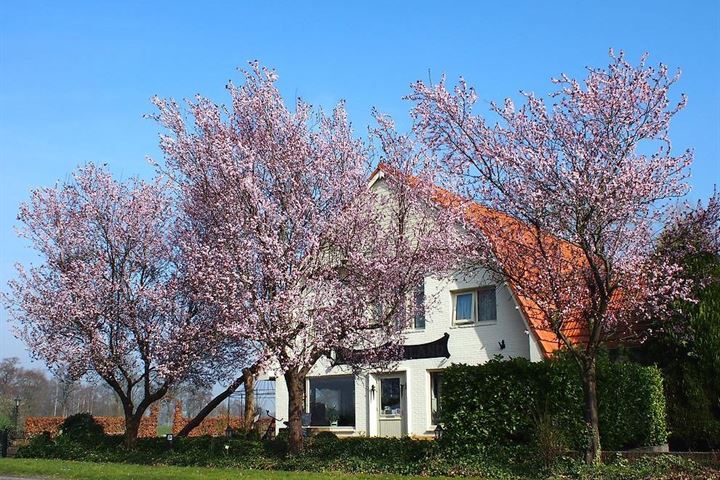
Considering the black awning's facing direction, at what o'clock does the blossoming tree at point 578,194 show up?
The blossoming tree is roughly at 10 o'clock from the black awning.

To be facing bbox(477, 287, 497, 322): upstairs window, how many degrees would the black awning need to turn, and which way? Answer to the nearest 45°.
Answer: approximately 90° to its left

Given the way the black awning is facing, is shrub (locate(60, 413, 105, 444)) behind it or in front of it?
in front

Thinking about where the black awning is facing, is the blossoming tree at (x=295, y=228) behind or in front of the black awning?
in front

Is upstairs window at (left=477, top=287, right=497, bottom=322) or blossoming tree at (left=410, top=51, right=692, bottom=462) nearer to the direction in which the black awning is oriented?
the blossoming tree

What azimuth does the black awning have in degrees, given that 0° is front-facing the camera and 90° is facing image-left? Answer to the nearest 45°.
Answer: approximately 45°

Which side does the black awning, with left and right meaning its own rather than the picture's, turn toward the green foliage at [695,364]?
left

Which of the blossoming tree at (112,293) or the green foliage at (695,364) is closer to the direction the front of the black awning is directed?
the blossoming tree
